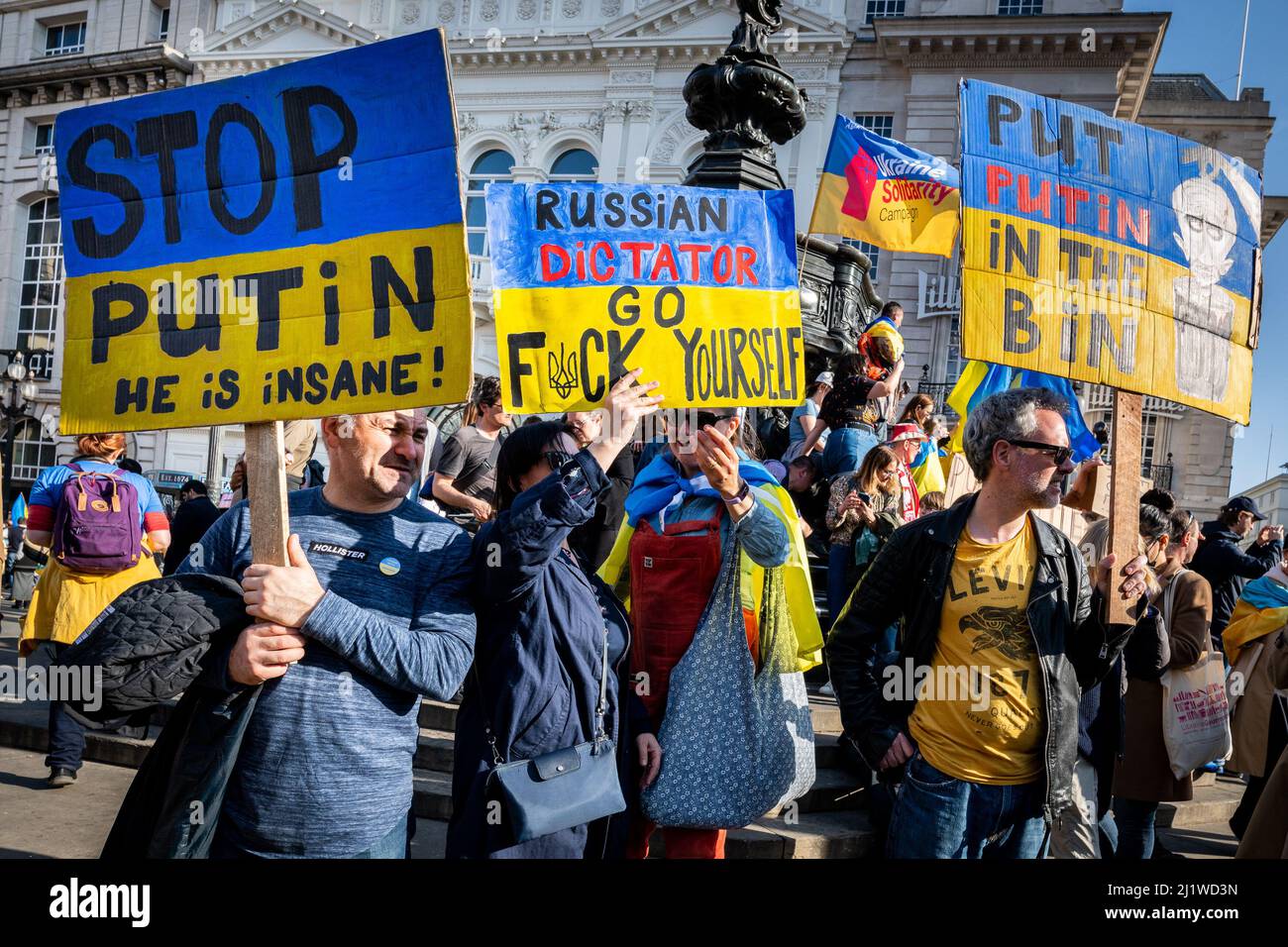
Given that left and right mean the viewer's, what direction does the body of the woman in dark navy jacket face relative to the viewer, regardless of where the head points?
facing the viewer and to the right of the viewer

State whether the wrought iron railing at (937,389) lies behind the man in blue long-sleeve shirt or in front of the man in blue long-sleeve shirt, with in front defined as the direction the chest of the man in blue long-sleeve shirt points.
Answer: behind

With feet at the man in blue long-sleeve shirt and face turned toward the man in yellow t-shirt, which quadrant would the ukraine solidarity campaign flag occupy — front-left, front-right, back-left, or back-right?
front-left

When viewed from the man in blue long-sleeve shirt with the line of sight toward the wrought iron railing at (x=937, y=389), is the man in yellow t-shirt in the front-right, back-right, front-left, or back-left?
front-right

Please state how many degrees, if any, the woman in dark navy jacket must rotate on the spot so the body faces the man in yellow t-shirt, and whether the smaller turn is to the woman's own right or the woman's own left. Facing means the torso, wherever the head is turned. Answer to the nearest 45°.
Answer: approximately 45° to the woman's own left

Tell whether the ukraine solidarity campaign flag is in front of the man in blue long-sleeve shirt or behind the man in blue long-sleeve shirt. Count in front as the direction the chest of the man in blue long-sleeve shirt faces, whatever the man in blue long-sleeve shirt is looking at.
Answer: behind

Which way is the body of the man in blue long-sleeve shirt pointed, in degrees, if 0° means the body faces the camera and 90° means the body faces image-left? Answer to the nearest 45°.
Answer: approximately 0°

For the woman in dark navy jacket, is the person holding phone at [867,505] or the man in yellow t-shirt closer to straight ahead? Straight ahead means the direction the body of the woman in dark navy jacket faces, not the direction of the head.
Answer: the man in yellow t-shirt

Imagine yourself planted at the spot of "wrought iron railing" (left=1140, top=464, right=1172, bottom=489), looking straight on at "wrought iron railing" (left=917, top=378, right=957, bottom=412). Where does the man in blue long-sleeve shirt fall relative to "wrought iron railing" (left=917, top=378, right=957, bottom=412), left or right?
left

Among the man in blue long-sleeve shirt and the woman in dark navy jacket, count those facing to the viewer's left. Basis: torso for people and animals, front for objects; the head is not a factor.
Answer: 0
